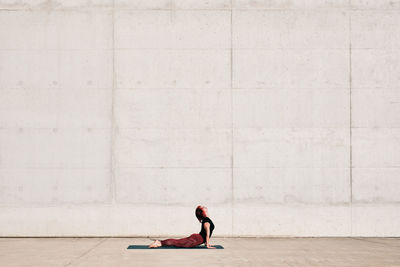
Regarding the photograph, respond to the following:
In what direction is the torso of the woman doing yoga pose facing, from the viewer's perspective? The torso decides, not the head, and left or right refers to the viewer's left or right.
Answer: facing to the right of the viewer
